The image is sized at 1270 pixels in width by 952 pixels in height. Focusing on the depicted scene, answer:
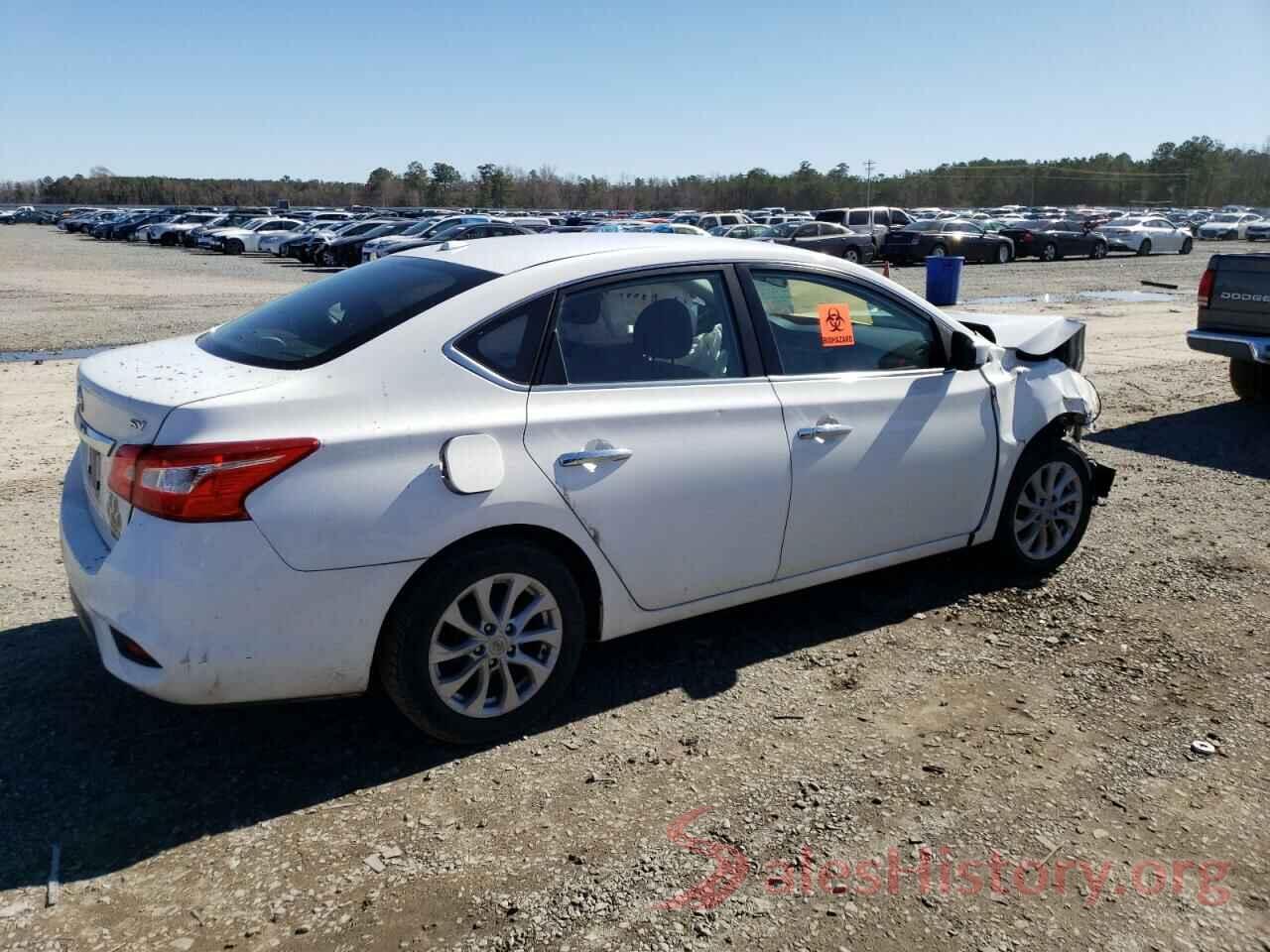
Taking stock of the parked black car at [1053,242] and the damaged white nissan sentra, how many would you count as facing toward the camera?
0

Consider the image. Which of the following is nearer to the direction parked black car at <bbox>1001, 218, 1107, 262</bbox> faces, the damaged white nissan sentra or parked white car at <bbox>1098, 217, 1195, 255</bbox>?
the parked white car

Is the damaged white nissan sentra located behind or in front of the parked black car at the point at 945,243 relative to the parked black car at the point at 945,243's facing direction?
behind

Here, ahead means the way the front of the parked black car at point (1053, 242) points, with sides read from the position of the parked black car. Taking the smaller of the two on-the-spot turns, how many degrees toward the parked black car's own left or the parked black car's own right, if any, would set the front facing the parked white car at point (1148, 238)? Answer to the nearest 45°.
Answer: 0° — it already faces it

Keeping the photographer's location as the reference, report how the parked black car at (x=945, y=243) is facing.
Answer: facing away from the viewer and to the right of the viewer

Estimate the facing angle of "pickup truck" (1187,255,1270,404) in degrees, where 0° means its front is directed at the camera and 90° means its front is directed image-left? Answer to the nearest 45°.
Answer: approximately 225°

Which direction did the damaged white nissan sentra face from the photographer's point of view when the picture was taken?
facing away from the viewer and to the right of the viewer

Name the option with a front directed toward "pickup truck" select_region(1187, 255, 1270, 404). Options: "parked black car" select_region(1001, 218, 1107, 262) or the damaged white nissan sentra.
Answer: the damaged white nissan sentra

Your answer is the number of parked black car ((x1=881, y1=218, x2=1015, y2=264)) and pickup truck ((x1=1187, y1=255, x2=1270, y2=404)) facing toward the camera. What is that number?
0

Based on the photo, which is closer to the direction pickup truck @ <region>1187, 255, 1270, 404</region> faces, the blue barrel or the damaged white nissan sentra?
the blue barrel

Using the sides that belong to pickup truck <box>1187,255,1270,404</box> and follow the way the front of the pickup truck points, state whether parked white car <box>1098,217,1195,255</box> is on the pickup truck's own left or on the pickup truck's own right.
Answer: on the pickup truck's own left

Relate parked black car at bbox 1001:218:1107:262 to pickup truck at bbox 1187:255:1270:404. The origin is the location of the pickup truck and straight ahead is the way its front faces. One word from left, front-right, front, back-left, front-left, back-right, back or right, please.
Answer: front-left
